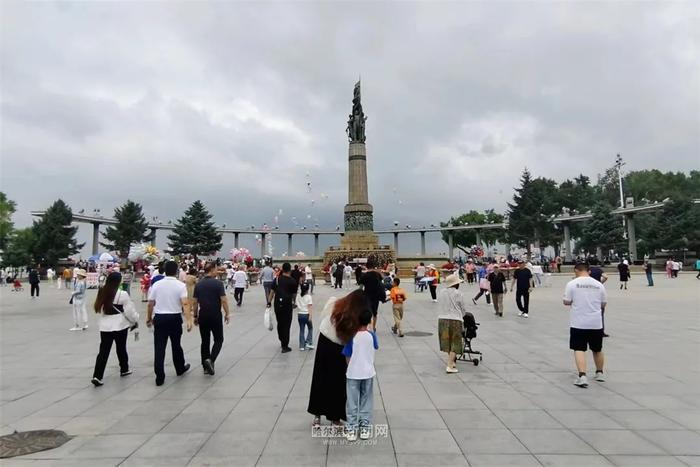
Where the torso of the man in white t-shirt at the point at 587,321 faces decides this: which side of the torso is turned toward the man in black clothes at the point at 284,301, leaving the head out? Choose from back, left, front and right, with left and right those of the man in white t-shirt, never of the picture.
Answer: left

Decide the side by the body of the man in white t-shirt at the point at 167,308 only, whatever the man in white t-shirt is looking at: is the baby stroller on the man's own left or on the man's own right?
on the man's own right

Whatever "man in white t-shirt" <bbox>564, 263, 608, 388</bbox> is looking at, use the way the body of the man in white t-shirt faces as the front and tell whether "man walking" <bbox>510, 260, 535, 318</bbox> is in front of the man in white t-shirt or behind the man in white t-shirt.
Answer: in front

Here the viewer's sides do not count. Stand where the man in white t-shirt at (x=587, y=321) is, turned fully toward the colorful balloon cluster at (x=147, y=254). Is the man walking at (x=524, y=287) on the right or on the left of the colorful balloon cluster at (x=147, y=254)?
right

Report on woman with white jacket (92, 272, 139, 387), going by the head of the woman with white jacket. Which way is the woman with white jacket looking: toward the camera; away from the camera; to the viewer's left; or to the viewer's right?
away from the camera

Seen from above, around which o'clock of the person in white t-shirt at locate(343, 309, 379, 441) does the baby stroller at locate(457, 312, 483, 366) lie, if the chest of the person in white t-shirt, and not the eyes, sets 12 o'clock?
The baby stroller is roughly at 1 o'clock from the person in white t-shirt.

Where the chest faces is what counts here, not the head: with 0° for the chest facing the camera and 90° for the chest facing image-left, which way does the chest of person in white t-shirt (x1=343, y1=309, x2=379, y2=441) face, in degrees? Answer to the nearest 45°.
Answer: approximately 180°

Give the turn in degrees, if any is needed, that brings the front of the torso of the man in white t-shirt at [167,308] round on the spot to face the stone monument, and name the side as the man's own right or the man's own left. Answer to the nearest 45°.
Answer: approximately 45° to the man's own right

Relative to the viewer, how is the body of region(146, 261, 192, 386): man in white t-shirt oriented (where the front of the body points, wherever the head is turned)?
away from the camera

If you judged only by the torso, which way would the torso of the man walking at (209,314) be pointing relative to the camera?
away from the camera

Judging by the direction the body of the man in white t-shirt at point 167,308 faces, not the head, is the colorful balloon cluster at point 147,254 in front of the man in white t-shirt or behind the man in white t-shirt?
in front
